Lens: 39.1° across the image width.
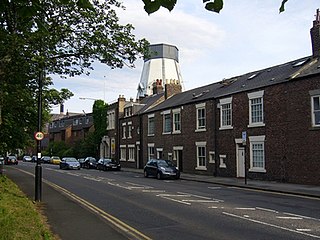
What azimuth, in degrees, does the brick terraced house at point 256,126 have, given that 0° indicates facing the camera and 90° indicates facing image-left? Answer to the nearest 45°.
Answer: approximately 45°

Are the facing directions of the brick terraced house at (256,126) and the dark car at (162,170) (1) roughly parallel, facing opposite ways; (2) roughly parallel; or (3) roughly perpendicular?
roughly perpendicular

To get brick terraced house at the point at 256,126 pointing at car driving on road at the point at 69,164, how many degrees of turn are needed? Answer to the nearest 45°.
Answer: approximately 90° to its right
